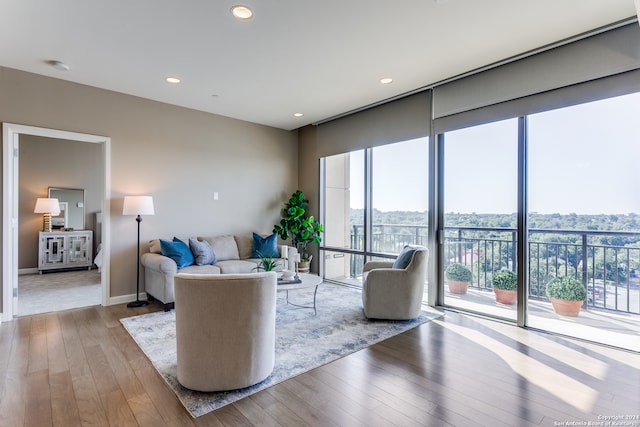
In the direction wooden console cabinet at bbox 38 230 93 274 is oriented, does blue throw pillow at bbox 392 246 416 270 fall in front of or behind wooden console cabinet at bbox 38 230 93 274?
in front

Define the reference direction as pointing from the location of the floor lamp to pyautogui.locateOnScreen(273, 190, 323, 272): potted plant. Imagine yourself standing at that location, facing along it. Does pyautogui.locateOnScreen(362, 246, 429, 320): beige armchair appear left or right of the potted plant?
right

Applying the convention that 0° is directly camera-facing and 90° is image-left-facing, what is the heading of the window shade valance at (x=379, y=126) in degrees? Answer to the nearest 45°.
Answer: approximately 45°

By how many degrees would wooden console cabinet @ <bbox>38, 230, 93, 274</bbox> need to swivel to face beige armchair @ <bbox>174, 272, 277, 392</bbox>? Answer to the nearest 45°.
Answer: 0° — it already faces it

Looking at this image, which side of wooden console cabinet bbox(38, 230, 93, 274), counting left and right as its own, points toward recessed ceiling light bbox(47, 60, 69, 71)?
front

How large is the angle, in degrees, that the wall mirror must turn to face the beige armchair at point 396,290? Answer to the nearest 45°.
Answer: approximately 45° to its left

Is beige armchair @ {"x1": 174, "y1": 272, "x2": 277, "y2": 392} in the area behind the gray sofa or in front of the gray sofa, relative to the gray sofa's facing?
in front

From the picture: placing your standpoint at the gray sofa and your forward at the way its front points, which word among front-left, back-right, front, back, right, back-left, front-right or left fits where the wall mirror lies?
back

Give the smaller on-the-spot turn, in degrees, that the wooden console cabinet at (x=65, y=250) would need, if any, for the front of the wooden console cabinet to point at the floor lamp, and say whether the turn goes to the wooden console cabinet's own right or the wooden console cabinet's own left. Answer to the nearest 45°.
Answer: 0° — it already faces it

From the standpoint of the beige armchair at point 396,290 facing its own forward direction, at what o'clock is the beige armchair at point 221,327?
the beige armchair at point 221,327 is roughly at 10 o'clock from the beige armchair at point 396,290.

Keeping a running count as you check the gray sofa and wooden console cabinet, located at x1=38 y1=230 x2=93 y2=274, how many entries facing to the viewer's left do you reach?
0

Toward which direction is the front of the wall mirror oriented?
toward the camera

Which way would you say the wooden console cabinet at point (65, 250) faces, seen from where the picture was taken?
facing the viewer

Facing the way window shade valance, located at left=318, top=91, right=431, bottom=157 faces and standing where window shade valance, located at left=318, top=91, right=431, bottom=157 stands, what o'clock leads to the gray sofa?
The gray sofa is roughly at 1 o'clock from the window shade valance.

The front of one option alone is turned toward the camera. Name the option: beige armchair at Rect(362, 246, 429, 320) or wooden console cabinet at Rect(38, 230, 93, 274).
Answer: the wooden console cabinet

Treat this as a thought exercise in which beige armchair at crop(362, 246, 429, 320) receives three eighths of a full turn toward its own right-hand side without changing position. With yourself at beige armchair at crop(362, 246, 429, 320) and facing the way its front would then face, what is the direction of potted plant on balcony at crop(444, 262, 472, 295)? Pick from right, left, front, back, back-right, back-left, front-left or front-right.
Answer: front
